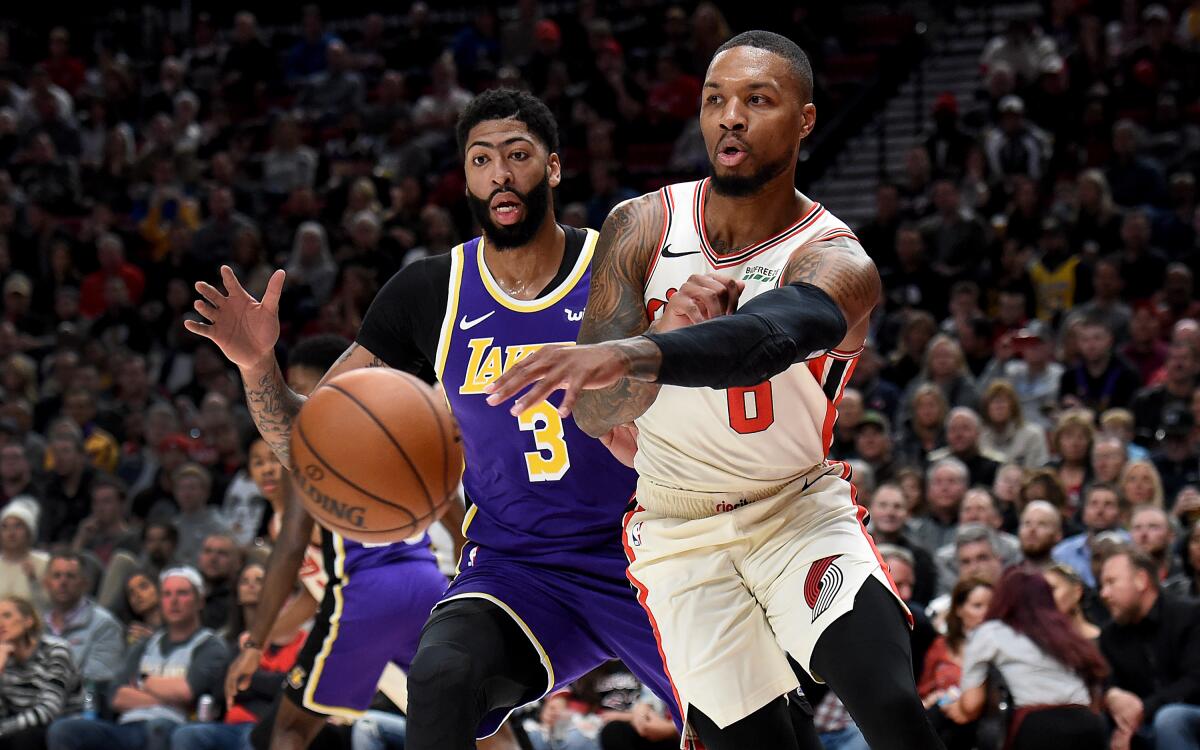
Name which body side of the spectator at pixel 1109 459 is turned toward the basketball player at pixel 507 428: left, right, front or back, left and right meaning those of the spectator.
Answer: front

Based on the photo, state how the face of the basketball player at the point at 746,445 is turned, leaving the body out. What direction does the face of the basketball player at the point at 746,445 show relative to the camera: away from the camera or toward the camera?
toward the camera

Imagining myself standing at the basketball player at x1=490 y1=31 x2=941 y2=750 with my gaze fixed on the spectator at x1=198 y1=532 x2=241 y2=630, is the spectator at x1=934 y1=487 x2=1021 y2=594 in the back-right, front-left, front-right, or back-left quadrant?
front-right

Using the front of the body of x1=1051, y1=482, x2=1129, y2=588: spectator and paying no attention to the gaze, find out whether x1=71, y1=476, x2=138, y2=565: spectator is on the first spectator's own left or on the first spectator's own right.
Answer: on the first spectator's own right

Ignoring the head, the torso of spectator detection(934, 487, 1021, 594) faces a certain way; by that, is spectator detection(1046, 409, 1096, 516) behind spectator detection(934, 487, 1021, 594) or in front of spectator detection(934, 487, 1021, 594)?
behind

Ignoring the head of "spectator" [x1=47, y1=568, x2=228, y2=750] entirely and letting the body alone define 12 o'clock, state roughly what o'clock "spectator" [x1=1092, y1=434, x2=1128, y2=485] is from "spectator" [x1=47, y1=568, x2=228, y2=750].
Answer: "spectator" [x1=1092, y1=434, x2=1128, y2=485] is roughly at 8 o'clock from "spectator" [x1=47, y1=568, x2=228, y2=750].

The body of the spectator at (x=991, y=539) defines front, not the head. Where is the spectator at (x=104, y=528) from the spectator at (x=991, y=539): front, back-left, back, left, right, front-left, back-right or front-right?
right

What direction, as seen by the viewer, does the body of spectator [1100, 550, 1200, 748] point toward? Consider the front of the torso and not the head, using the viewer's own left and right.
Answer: facing the viewer and to the left of the viewer

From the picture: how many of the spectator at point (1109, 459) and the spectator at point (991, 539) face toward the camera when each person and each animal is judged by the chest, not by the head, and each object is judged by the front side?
2

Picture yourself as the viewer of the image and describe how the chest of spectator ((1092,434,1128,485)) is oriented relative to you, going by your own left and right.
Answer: facing the viewer

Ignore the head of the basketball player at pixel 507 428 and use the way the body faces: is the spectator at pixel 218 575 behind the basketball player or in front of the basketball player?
behind

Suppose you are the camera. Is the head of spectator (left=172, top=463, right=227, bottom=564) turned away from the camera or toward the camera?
toward the camera

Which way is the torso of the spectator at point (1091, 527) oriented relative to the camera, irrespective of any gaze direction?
toward the camera

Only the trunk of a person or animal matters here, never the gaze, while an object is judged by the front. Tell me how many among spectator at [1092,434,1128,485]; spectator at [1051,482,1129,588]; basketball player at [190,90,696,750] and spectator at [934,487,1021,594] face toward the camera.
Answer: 4

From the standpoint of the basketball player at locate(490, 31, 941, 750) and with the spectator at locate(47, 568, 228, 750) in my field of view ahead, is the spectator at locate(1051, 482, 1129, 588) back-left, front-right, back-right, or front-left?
front-right

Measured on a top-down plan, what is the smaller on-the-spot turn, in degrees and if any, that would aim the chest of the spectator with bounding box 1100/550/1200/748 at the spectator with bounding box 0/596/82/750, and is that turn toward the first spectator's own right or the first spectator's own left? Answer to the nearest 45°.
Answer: approximately 45° to the first spectator's own right

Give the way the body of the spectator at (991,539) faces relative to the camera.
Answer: toward the camera

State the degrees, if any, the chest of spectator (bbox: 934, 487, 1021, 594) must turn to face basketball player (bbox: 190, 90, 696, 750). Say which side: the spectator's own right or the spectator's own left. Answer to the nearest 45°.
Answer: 0° — they already face them

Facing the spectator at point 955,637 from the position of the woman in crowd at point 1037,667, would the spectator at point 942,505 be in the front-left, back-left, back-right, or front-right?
front-right
